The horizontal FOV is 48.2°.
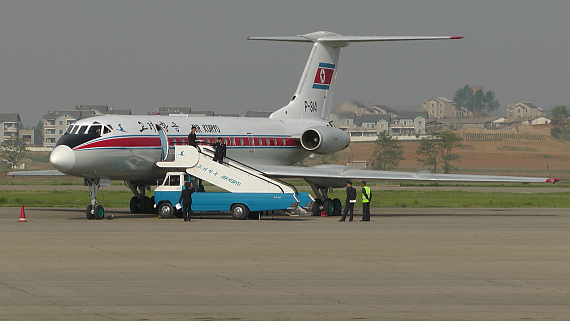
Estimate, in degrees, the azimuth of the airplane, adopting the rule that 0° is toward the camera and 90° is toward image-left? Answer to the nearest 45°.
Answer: approximately 45°

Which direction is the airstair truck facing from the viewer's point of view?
to the viewer's left

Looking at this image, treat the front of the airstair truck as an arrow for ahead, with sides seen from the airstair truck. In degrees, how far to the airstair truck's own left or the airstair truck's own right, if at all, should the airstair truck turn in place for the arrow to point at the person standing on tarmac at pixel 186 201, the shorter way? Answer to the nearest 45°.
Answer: approximately 45° to the airstair truck's own left
